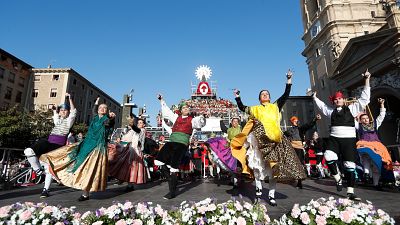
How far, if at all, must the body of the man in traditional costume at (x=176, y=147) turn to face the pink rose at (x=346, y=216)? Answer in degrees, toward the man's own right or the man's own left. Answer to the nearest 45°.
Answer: approximately 45° to the man's own left

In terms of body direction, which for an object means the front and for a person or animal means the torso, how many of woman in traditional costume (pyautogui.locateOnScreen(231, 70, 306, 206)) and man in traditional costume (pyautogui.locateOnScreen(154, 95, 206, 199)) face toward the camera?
2

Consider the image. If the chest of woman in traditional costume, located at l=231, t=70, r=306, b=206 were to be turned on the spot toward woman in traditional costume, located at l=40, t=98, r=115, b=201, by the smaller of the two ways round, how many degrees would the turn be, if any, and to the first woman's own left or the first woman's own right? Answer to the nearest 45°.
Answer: approximately 90° to the first woman's own right

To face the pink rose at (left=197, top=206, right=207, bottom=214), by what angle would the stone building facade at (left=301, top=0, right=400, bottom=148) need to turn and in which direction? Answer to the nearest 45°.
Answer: approximately 45° to its left

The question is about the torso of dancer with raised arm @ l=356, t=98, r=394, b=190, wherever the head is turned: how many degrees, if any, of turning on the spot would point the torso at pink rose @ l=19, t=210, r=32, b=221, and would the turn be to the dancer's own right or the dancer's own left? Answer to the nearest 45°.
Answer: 0° — they already face it

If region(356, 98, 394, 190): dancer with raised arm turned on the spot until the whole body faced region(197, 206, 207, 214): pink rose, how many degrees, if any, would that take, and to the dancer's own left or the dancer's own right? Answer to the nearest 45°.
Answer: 0° — they already face it

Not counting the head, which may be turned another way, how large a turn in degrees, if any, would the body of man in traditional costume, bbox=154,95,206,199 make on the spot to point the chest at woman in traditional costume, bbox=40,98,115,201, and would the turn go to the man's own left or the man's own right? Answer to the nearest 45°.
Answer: approximately 90° to the man's own right
